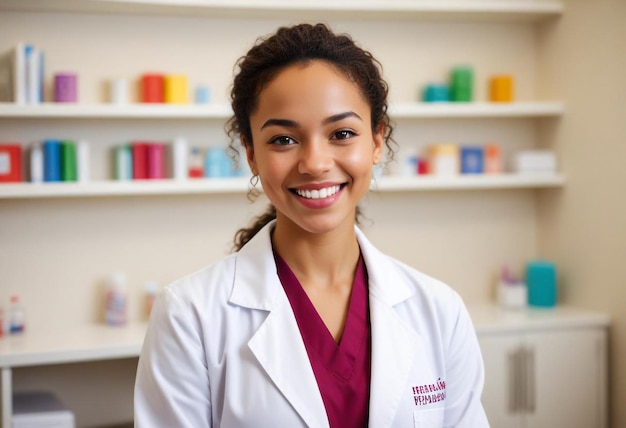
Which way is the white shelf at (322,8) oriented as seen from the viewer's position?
toward the camera

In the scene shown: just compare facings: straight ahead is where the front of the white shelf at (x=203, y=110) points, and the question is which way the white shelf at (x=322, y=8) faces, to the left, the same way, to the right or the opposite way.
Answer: the same way

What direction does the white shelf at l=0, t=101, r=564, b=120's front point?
toward the camera

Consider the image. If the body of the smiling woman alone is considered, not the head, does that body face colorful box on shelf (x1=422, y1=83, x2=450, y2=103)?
no

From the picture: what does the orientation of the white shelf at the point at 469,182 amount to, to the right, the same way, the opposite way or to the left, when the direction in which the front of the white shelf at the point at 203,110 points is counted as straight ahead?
the same way

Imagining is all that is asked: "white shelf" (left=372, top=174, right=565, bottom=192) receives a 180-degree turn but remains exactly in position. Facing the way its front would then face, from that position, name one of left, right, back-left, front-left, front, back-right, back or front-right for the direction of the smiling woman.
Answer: back

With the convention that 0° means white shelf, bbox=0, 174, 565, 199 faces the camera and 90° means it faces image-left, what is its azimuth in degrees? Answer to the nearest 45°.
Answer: approximately 0°

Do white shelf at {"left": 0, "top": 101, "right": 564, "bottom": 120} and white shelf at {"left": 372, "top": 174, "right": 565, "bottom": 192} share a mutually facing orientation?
no

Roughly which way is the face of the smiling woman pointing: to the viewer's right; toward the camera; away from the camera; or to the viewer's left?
toward the camera

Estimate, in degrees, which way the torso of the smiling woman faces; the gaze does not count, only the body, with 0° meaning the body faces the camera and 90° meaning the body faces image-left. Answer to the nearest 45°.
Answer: approximately 0°
